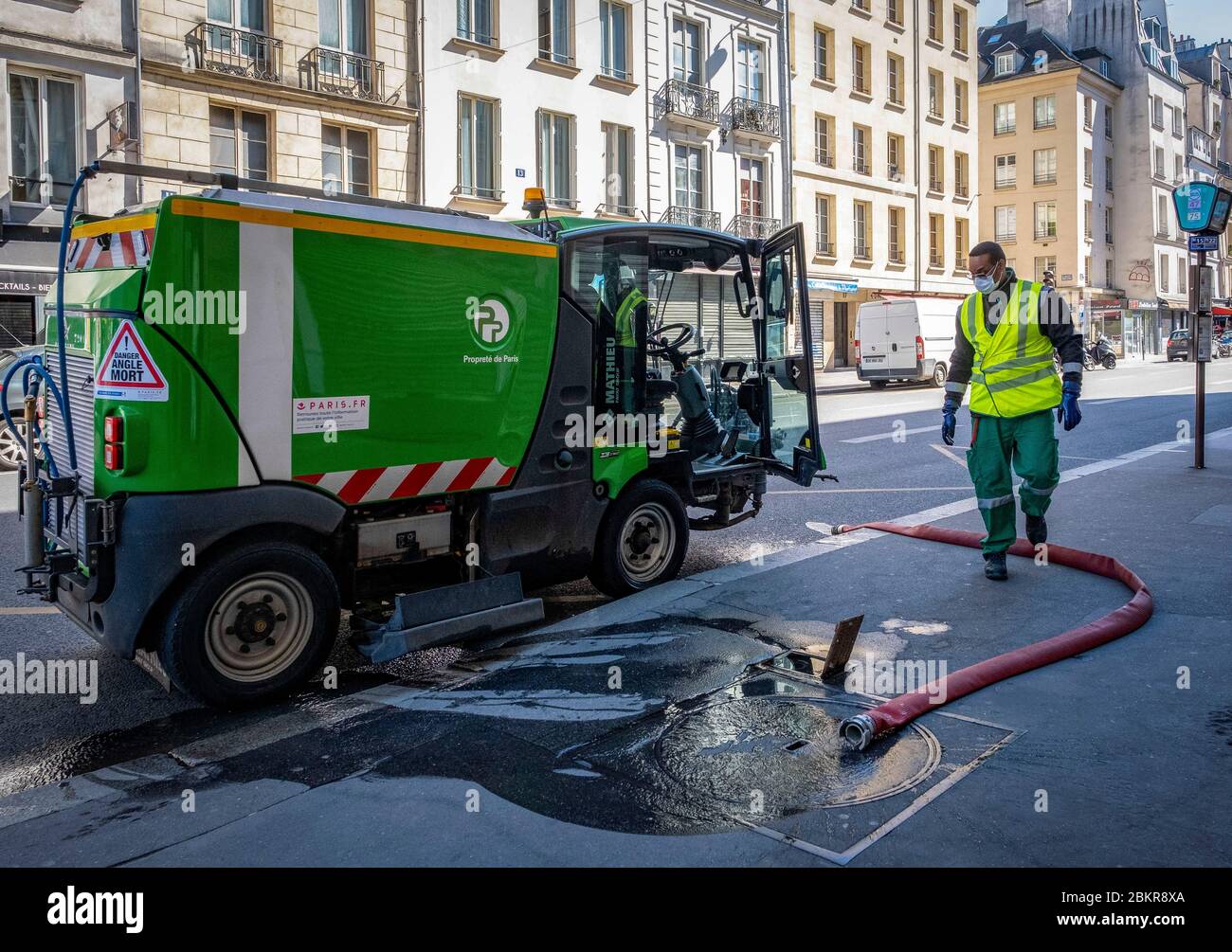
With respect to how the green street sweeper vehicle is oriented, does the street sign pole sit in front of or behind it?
in front

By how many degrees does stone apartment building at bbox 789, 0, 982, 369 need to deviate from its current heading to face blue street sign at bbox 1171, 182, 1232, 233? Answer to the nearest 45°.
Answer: approximately 45° to its right

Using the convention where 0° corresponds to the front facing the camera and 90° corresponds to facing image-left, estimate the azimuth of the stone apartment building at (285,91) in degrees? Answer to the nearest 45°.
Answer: approximately 315°

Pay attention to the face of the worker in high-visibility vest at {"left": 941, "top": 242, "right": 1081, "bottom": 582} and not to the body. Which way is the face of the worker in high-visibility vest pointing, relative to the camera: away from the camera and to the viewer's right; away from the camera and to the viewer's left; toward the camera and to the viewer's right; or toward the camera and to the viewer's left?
toward the camera and to the viewer's left

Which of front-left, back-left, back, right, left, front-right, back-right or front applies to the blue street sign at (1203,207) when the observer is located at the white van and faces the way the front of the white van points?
back-right

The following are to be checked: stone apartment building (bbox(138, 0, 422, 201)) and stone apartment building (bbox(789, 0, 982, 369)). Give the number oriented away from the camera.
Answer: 0

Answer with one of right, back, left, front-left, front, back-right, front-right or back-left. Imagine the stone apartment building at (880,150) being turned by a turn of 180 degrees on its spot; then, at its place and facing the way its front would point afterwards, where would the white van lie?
back-left

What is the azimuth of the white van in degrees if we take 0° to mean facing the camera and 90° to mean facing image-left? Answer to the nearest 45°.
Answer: approximately 225°

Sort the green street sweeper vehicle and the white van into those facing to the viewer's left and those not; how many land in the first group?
0

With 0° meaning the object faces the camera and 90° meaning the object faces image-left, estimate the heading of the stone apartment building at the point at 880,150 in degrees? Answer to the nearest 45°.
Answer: approximately 315°

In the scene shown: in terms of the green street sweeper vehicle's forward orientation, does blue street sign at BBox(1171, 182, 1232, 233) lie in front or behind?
in front

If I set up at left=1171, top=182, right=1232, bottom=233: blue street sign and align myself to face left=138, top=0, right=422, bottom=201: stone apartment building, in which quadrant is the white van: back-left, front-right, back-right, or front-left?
front-right

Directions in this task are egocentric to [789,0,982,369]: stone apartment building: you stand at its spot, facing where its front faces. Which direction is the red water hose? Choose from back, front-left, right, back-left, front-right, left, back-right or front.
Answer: front-right

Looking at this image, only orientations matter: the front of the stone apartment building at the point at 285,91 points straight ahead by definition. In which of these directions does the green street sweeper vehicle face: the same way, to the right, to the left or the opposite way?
to the left

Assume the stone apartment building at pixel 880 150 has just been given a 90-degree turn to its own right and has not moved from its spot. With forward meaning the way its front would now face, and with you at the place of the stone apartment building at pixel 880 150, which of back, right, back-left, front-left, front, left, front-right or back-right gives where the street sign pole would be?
front-left

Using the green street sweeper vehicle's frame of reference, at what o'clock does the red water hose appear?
The red water hose is roughly at 2 o'clock from the green street sweeper vehicle.
